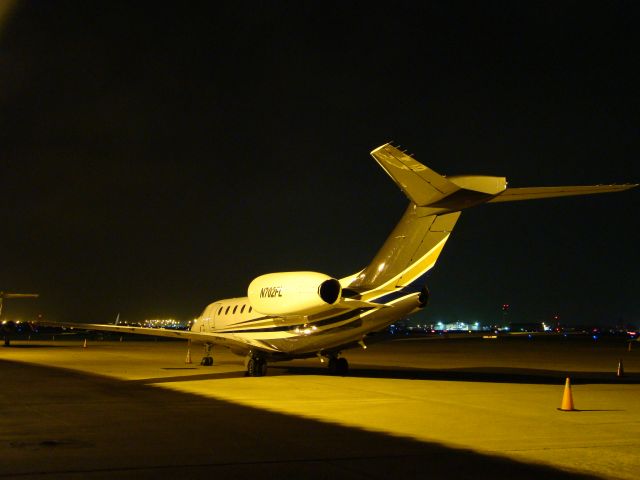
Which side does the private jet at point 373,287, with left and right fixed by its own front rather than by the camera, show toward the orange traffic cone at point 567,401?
back

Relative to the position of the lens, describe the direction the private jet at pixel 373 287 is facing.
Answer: facing away from the viewer and to the left of the viewer
